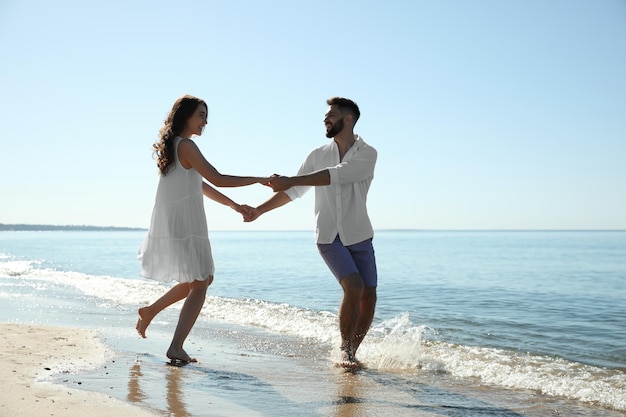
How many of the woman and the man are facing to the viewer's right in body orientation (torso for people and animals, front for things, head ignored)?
1

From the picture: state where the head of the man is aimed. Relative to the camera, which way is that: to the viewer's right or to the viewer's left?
to the viewer's left

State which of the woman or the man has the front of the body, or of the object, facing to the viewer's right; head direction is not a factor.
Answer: the woman

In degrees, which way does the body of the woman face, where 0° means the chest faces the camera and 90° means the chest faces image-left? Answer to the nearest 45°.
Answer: approximately 270°

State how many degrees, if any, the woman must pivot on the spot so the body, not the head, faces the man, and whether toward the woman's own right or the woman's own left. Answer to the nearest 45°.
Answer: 0° — they already face them

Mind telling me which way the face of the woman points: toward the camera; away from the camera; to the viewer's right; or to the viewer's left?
to the viewer's right

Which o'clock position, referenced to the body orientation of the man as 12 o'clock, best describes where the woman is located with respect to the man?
The woman is roughly at 1 o'clock from the man.
